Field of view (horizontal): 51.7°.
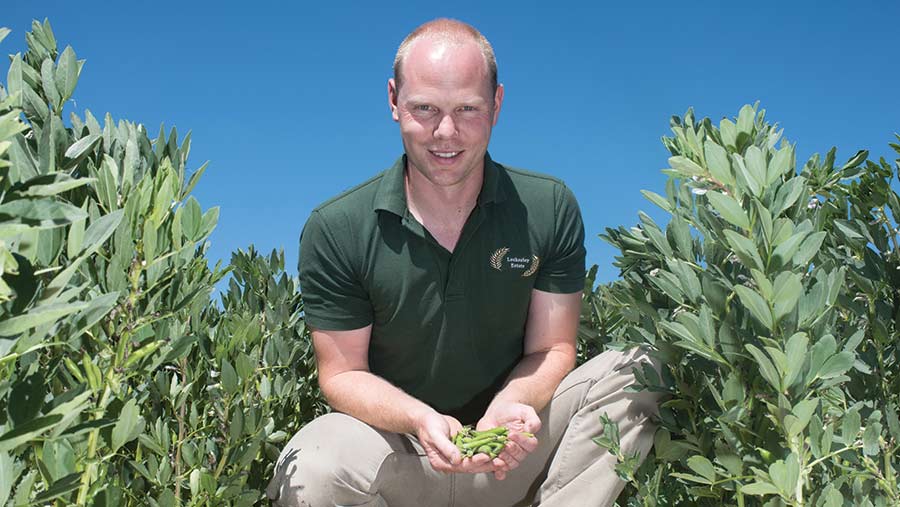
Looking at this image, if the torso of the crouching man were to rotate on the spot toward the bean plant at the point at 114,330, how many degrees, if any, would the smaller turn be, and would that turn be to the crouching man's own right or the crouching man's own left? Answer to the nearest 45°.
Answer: approximately 45° to the crouching man's own right

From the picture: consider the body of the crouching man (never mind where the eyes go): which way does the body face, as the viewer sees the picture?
toward the camera

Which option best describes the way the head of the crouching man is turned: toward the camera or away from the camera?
toward the camera

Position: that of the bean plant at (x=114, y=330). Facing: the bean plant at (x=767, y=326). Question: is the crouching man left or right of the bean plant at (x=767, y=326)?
left

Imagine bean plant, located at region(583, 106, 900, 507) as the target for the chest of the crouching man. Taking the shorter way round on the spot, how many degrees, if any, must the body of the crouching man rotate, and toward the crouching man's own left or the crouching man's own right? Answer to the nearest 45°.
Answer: approximately 45° to the crouching man's own left
